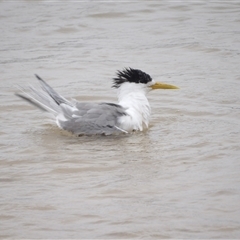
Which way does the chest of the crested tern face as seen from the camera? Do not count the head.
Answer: to the viewer's right
